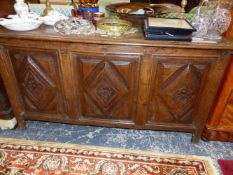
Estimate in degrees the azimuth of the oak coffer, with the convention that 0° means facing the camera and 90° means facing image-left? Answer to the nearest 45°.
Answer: approximately 0°

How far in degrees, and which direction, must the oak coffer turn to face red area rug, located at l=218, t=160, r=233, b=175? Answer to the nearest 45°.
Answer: approximately 90° to its left
